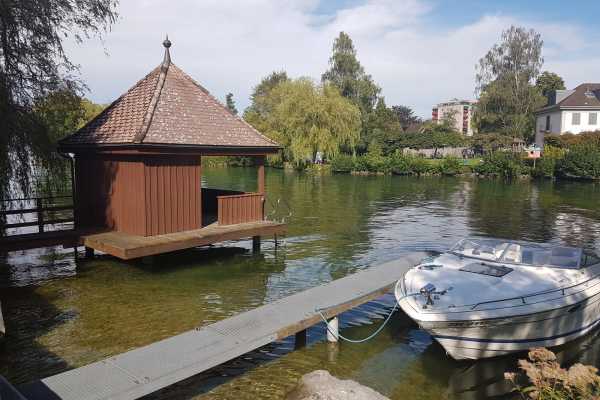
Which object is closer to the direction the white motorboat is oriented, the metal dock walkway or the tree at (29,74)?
the metal dock walkway

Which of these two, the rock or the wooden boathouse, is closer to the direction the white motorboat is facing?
the rock

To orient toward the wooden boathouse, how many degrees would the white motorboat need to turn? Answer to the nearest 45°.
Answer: approximately 45° to its right

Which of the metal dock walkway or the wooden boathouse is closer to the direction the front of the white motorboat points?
the metal dock walkway

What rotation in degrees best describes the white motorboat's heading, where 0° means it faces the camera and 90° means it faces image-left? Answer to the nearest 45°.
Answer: approximately 45°

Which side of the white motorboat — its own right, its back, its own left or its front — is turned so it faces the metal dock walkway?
front

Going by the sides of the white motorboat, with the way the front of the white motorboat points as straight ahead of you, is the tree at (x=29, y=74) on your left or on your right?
on your right

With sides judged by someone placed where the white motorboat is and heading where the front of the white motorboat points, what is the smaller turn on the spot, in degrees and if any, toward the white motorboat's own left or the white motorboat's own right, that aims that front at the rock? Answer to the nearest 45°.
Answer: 0° — it already faces it
